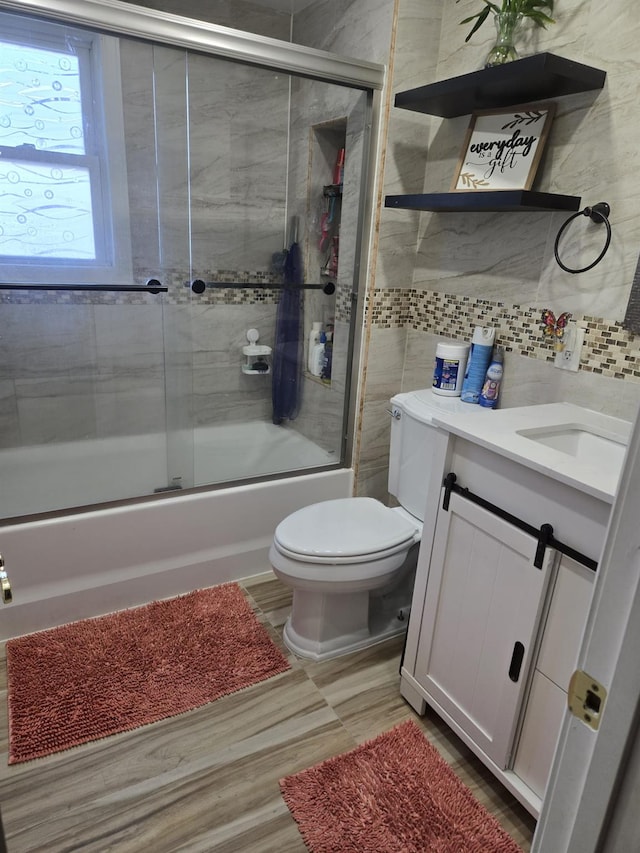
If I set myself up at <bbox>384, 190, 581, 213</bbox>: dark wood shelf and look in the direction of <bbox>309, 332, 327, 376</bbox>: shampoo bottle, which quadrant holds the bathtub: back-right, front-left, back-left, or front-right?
front-left

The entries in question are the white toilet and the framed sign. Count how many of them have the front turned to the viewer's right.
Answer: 0

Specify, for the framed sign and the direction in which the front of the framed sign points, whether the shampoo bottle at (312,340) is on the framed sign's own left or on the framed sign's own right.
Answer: on the framed sign's own right

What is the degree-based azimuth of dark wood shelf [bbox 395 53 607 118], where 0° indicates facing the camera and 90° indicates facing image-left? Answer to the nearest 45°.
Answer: approximately 45°

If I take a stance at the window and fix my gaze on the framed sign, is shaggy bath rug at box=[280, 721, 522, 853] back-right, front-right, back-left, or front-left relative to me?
front-right

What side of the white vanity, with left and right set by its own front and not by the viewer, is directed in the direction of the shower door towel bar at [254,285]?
right

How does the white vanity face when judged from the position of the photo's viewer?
facing the viewer and to the left of the viewer

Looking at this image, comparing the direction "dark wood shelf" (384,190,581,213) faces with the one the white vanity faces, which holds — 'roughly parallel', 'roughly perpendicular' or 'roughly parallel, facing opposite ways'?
roughly parallel

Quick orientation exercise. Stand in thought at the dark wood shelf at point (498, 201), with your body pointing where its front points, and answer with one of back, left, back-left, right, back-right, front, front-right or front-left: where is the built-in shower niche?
right

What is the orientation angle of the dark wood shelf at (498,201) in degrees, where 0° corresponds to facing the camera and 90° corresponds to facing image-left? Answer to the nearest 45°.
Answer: approximately 45°
